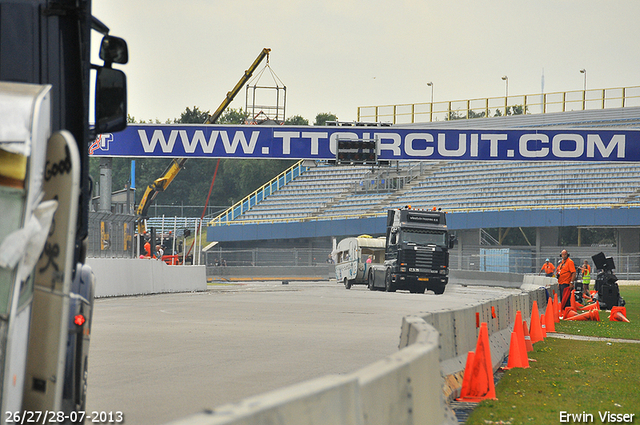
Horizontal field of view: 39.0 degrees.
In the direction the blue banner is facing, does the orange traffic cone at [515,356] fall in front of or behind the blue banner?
in front

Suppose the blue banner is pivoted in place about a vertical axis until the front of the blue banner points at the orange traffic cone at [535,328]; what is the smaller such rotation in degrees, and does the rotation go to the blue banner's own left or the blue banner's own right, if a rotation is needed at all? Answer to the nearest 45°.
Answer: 0° — it already faces it

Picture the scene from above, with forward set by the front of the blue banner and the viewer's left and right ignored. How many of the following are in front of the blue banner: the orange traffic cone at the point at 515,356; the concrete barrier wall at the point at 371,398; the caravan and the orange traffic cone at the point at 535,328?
3

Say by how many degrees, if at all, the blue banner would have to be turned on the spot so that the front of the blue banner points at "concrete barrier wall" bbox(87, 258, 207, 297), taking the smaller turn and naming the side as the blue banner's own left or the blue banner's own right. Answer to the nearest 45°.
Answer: approximately 45° to the blue banner's own right

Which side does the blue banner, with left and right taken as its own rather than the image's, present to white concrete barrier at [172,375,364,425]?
front

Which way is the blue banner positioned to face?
toward the camera

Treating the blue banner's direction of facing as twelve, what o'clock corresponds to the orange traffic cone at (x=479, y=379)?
The orange traffic cone is roughly at 12 o'clock from the blue banner.

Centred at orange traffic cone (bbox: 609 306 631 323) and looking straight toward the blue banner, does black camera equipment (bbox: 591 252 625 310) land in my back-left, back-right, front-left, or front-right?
front-right

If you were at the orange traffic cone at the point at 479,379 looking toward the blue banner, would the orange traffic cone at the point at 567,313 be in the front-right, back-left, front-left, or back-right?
front-right

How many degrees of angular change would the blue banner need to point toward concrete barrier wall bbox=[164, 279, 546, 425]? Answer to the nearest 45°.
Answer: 0° — it already faces it

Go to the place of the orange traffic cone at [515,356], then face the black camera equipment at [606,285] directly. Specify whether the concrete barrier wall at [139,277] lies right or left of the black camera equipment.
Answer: left

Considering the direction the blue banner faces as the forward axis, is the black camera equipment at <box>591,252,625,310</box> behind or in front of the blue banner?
in front

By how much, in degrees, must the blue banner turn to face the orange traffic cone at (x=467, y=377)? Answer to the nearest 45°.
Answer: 0° — it already faces it
